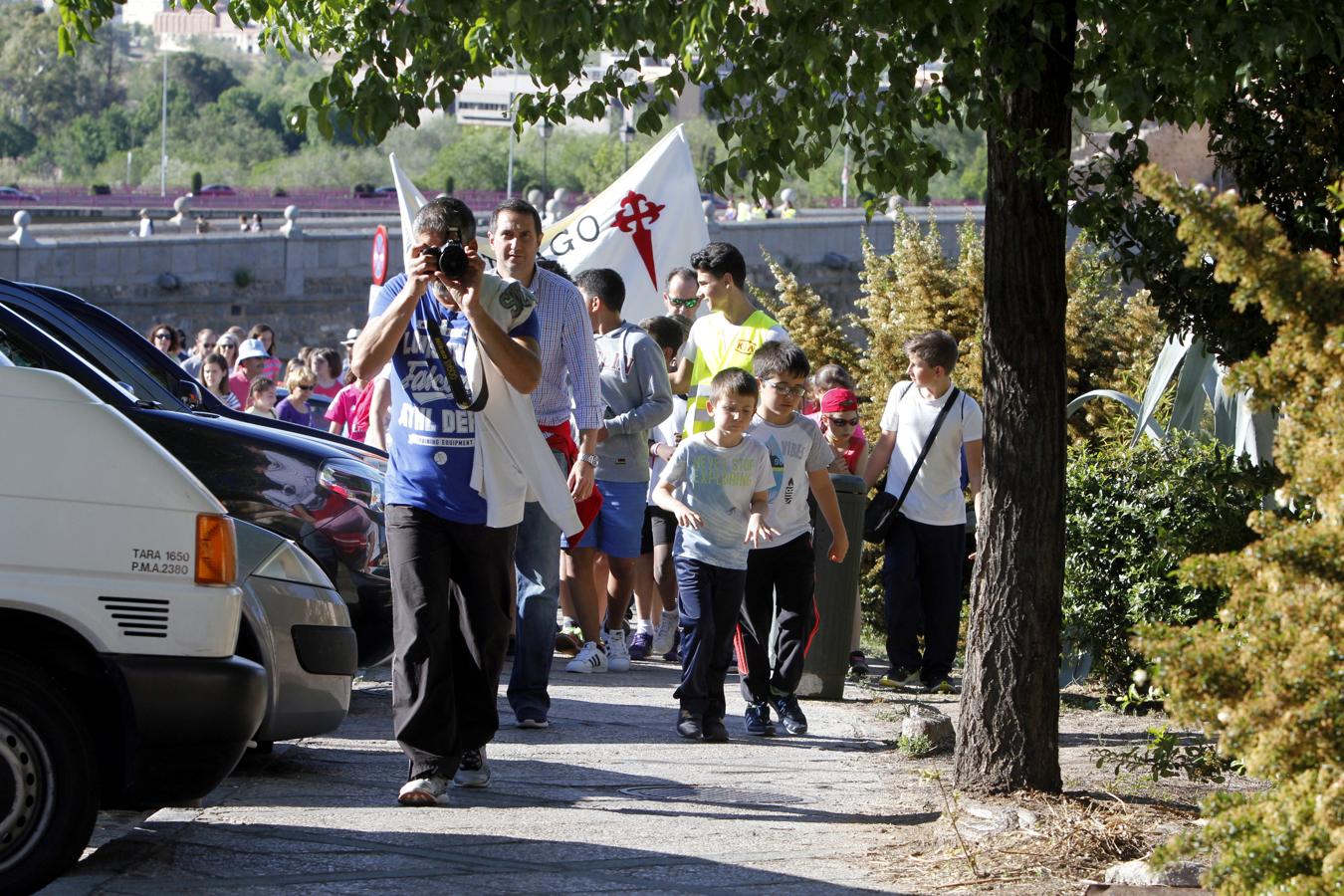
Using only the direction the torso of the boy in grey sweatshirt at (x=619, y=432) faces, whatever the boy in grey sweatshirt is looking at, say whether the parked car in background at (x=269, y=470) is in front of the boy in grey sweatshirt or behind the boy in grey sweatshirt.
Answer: in front

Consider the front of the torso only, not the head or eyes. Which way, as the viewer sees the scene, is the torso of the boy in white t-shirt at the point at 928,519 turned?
toward the camera

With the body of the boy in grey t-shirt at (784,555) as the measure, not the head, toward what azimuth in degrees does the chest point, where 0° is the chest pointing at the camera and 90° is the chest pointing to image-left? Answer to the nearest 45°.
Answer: approximately 0°

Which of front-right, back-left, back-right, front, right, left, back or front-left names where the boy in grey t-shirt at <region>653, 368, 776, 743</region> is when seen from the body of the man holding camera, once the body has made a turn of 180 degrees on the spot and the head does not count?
front-right

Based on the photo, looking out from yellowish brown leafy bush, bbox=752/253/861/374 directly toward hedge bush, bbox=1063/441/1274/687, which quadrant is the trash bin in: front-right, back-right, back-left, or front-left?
front-right

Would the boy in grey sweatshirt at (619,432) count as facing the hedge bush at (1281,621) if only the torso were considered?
no

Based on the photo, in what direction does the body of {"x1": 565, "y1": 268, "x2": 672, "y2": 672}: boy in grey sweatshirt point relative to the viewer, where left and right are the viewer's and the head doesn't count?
facing the viewer and to the left of the viewer

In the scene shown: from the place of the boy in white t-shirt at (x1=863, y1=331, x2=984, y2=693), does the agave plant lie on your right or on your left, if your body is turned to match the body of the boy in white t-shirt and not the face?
on your left

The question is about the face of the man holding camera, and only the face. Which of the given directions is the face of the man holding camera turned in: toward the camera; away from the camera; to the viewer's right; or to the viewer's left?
toward the camera

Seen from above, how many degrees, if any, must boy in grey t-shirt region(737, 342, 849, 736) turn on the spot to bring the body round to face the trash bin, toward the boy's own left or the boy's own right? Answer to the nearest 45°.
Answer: approximately 180°
